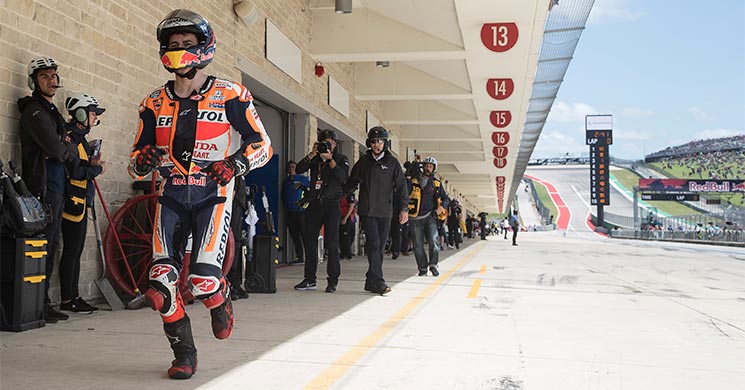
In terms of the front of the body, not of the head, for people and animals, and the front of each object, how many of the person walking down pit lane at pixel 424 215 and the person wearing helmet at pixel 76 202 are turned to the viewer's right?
1

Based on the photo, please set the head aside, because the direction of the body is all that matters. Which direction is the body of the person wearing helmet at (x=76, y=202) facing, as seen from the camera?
to the viewer's right

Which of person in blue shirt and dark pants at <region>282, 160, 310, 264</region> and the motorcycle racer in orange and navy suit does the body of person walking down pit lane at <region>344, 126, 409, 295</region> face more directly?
the motorcycle racer in orange and navy suit

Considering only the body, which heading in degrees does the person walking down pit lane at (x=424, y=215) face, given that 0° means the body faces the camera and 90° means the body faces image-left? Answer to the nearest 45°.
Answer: approximately 0°

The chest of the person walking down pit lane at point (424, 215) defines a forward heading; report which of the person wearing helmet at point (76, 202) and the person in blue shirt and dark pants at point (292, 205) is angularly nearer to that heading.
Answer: the person wearing helmet

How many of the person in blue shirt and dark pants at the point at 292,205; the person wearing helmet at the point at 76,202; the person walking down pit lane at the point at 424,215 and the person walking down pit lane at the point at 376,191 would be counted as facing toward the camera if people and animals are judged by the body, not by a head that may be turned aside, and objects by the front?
3

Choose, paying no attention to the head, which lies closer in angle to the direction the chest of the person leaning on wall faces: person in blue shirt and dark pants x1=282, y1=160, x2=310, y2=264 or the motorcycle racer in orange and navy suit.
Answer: the motorcycle racer in orange and navy suit

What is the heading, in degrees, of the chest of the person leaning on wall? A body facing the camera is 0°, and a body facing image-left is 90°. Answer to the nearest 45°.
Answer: approximately 315°
